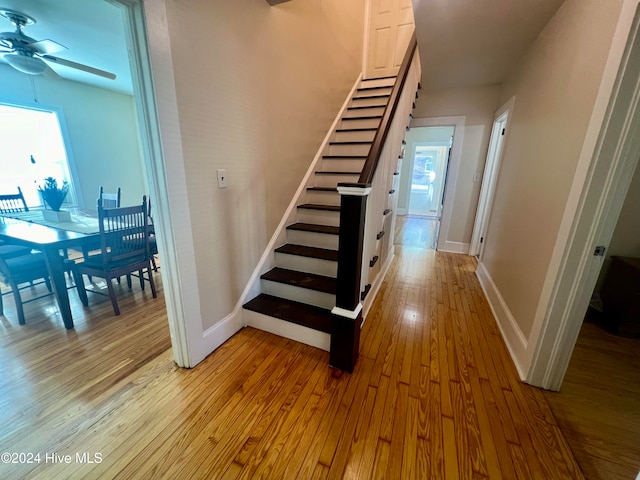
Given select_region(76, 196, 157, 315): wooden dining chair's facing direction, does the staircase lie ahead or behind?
behind

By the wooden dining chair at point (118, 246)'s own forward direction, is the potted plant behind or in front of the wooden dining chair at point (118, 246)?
in front

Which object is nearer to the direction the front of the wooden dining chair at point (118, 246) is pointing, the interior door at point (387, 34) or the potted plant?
the potted plant

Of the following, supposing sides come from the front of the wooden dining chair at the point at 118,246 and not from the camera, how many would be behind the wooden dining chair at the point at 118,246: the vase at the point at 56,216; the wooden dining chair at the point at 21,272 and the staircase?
1

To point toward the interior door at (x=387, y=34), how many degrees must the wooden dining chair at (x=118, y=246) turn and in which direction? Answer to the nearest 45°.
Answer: approximately 135° to its right

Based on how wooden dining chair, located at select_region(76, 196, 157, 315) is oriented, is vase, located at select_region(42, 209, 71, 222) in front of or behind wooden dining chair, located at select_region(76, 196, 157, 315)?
in front

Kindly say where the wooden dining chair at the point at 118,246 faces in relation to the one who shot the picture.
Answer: facing away from the viewer and to the left of the viewer
